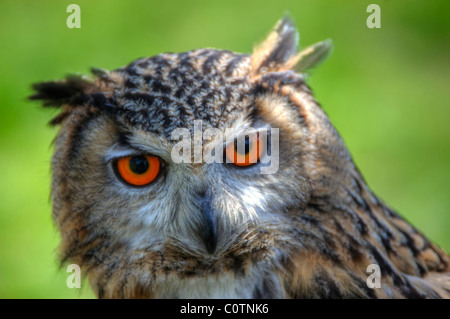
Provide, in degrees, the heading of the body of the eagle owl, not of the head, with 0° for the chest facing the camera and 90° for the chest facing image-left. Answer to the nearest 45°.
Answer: approximately 0°
